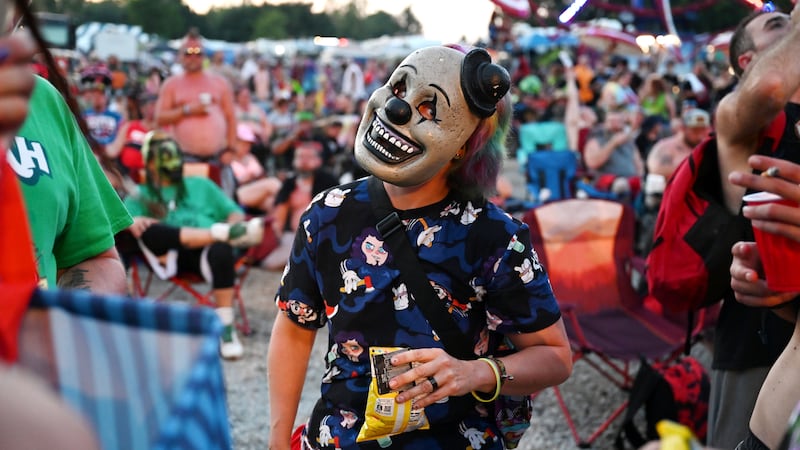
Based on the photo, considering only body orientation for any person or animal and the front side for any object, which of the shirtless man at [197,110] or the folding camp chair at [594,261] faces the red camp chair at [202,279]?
the shirtless man

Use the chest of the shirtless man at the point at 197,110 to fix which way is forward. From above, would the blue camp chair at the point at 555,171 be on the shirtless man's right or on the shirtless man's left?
on the shirtless man's left

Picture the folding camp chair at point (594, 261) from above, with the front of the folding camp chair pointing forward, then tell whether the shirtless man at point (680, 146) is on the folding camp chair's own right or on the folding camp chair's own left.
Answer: on the folding camp chair's own left

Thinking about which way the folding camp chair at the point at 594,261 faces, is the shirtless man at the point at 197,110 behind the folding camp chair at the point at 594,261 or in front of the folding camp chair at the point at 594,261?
behind

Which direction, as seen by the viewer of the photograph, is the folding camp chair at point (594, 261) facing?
facing the viewer and to the right of the viewer

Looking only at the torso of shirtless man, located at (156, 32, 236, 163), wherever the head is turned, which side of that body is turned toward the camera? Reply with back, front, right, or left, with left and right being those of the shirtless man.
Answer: front

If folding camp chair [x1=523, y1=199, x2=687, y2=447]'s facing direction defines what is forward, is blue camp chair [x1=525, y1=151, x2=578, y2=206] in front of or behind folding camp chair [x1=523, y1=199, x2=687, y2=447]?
behind

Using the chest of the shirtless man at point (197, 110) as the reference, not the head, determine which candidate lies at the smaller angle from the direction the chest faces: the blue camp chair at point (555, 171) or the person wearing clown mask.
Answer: the person wearing clown mask

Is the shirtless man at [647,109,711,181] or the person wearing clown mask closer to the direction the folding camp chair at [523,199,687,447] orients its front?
the person wearing clown mask

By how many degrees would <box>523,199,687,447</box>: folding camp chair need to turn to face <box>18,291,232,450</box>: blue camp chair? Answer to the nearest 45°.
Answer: approximately 45° to its right

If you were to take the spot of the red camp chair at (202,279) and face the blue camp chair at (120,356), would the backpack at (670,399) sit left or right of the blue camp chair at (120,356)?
left

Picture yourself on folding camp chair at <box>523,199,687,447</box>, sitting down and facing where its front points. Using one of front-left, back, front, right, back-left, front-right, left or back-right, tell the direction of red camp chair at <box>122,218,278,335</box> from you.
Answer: back-right
